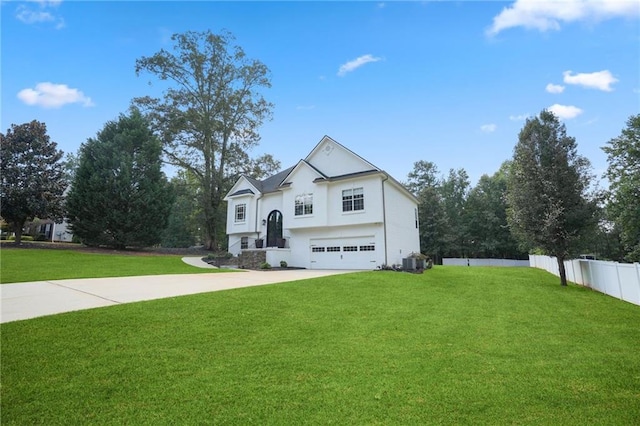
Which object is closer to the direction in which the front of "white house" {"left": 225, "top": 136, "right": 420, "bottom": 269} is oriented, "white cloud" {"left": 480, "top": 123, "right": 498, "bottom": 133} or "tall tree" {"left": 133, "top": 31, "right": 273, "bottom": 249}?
the tall tree

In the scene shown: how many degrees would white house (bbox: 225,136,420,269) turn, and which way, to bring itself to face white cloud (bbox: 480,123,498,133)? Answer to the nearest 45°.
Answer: approximately 135° to its left

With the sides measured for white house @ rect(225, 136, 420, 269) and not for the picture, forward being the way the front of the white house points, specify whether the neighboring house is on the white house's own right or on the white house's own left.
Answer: on the white house's own right

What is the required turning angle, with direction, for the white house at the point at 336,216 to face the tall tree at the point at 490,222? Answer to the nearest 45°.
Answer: approximately 180°

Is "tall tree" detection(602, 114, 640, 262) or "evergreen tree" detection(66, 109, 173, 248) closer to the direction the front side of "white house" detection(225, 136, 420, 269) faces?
the evergreen tree

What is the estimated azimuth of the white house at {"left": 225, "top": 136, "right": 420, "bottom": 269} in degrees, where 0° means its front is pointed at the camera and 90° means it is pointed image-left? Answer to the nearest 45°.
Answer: approximately 45°

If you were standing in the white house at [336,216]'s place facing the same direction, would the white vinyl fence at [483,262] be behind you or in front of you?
behind

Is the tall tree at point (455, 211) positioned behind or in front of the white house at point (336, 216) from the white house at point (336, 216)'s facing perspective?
behind

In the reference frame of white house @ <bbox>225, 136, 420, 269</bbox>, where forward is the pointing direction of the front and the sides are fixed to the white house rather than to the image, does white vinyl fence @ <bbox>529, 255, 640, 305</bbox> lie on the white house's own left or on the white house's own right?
on the white house's own left

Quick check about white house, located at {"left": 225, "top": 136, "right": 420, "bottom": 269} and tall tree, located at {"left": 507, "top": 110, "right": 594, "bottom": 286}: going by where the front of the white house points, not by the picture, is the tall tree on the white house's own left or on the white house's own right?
on the white house's own left

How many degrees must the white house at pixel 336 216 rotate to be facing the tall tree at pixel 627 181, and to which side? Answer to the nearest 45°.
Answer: approximately 135° to its left

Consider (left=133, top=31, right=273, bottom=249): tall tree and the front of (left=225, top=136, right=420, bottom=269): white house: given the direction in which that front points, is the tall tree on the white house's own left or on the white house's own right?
on the white house's own right

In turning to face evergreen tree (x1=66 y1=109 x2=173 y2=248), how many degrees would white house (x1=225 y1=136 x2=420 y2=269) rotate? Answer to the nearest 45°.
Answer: approximately 45° to its right
